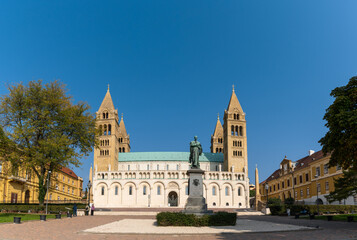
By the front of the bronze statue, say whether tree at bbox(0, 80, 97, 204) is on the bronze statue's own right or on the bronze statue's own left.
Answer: on the bronze statue's own right

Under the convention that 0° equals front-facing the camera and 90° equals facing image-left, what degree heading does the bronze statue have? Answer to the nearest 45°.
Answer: approximately 0°

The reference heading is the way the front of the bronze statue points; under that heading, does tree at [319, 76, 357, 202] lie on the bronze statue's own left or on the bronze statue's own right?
on the bronze statue's own left

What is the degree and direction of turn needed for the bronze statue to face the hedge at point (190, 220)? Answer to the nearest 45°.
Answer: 0° — it already faces it
